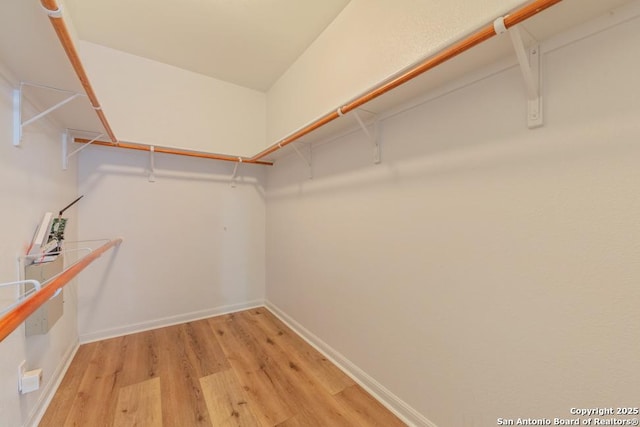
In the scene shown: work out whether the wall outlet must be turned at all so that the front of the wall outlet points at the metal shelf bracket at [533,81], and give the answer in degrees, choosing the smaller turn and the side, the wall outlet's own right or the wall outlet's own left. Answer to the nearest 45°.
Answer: approximately 45° to the wall outlet's own right

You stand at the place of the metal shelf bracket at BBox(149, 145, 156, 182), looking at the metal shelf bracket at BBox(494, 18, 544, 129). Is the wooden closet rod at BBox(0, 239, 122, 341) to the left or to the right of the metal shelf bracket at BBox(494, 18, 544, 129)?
right

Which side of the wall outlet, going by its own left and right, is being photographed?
right

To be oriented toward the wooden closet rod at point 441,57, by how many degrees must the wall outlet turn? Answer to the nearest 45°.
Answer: approximately 45° to its right
